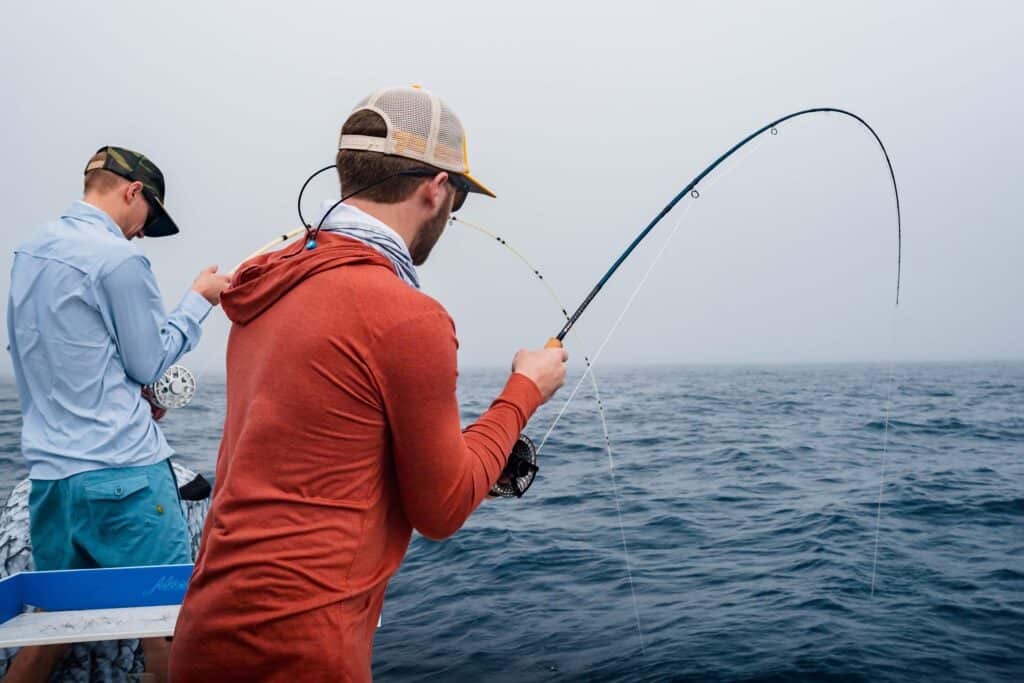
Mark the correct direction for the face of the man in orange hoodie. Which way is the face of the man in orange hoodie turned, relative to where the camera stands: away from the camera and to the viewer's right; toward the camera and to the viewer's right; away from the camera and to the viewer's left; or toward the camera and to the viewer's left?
away from the camera and to the viewer's right

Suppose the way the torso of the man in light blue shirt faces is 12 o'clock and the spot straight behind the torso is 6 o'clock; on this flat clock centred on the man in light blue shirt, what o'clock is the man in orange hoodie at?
The man in orange hoodie is roughly at 4 o'clock from the man in light blue shirt.

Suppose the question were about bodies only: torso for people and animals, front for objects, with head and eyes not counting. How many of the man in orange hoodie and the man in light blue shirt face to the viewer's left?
0

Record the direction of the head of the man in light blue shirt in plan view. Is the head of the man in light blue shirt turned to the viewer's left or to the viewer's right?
to the viewer's right

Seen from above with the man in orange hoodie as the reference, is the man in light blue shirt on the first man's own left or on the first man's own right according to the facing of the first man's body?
on the first man's own left

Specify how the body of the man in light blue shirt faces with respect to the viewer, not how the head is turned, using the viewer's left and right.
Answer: facing away from the viewer and to the right of the viewer

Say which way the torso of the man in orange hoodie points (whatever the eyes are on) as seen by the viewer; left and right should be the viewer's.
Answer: facing away from the viewer and to the right of the viewer
